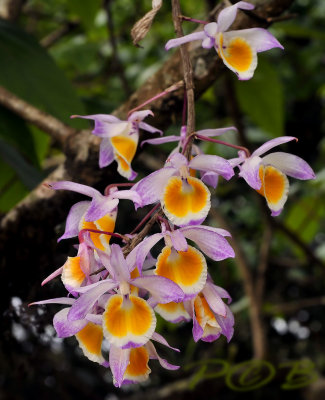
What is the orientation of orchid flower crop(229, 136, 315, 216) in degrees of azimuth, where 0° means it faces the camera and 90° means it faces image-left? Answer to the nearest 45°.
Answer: approximately 315°

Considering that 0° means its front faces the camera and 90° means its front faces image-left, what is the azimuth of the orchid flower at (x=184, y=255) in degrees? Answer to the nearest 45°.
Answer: approximately 0°

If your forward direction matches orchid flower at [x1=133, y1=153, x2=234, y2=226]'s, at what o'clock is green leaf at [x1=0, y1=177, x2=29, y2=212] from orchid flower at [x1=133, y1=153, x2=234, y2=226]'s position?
The green leaf is roughly at 5 o'clock from the orchid flower.

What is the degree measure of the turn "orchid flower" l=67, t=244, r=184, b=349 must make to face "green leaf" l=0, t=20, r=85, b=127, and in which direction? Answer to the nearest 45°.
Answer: approximately 180°

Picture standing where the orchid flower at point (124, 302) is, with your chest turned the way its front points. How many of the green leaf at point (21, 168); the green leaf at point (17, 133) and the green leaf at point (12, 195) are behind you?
3

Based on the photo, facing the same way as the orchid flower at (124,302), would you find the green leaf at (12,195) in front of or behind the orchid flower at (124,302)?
behind

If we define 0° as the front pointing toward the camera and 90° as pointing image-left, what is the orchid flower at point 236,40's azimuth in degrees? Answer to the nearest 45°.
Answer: approximately 315°
